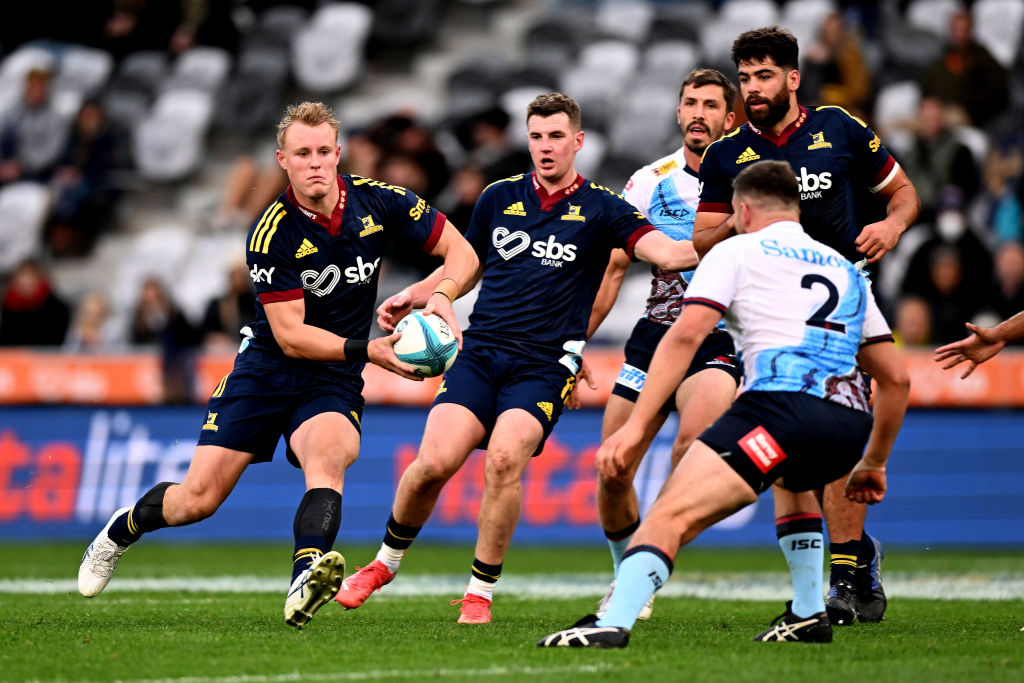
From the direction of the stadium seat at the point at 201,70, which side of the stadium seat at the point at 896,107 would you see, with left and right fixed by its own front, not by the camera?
right

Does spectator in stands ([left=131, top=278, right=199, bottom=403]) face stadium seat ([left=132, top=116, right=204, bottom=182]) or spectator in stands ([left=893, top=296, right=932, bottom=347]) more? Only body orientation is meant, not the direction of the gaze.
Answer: the spectator in stands

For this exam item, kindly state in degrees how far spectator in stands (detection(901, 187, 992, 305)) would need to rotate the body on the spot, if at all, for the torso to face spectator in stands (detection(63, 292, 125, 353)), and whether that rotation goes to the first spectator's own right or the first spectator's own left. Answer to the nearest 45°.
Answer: approximately 90° to the first spectator's own right

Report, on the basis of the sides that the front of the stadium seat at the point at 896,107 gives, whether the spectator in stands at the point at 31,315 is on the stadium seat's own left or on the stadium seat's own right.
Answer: on the stadium seat's own right

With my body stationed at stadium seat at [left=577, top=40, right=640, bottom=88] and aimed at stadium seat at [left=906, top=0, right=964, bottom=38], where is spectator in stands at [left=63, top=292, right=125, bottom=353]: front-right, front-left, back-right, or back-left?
back-right

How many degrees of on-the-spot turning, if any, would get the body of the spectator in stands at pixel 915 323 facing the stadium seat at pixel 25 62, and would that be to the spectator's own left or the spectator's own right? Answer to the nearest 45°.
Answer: approximately 90° to the spectator's own right

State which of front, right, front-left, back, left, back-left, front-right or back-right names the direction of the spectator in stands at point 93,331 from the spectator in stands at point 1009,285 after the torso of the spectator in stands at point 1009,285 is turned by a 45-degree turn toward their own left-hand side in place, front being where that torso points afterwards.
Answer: back-right

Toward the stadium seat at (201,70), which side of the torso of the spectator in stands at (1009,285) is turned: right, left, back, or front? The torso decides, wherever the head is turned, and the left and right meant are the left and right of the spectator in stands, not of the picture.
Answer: right
